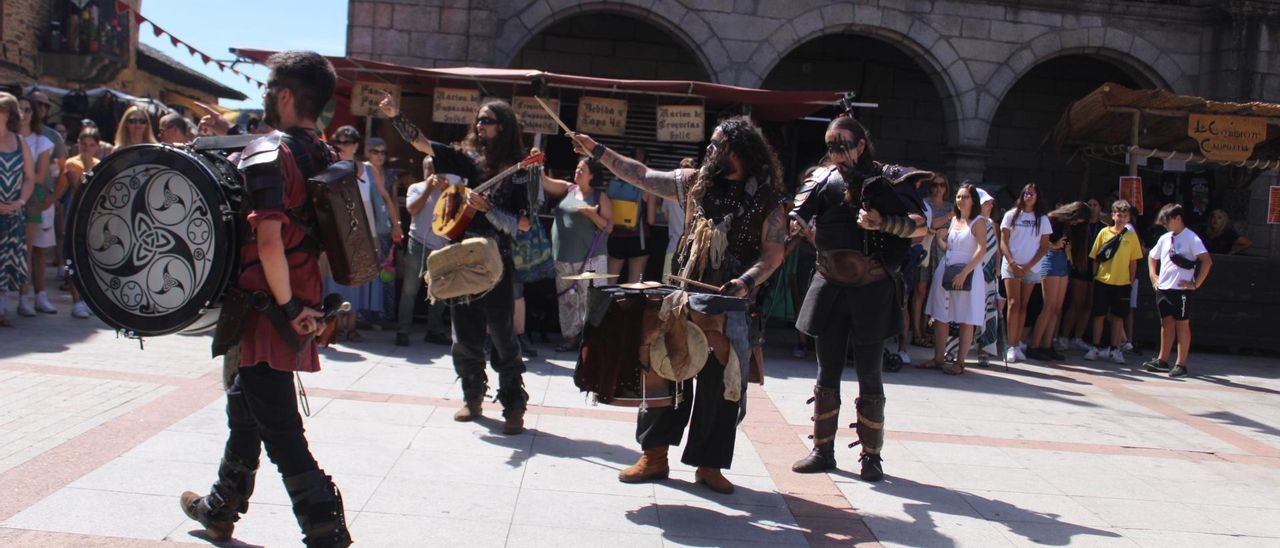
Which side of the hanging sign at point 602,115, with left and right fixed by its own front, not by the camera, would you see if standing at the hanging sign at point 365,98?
right

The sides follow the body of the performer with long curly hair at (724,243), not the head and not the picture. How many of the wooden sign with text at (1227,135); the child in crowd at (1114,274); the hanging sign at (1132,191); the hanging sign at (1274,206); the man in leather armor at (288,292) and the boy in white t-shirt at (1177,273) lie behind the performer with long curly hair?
5

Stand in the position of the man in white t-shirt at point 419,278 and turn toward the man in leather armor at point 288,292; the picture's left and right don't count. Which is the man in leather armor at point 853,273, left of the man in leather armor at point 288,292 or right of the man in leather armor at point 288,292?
left

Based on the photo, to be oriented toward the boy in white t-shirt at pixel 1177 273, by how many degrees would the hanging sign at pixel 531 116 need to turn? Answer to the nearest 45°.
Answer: approximately 90° to its left
